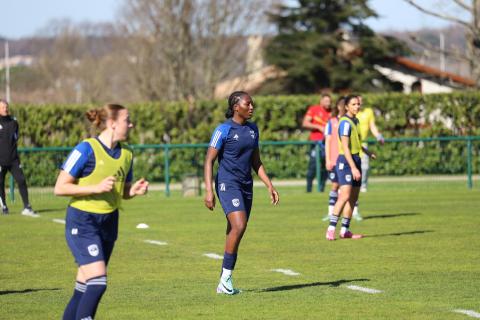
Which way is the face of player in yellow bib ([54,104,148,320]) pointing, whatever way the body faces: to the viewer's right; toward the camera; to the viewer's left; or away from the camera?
to the viewer's right

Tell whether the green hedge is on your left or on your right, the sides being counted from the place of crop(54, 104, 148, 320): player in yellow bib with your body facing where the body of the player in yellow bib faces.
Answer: on your left

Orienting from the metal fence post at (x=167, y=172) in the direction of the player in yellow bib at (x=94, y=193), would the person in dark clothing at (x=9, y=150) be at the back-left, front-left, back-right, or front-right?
front-right

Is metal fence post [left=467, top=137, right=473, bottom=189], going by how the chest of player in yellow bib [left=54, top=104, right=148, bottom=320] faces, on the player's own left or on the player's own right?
on the player's own left

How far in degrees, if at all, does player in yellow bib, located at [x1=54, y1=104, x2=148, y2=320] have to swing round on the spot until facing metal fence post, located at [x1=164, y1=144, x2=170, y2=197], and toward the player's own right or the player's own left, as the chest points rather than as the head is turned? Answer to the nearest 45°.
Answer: approximately 135° to the player's own left

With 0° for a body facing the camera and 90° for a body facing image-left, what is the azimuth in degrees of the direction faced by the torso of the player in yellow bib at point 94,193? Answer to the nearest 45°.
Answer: approximately 315°

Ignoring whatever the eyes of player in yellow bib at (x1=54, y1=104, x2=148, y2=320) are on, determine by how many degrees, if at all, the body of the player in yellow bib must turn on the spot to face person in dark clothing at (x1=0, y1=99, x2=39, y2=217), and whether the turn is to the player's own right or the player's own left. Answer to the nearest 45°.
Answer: approximately 135° to the player's own left
